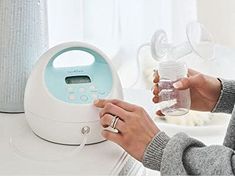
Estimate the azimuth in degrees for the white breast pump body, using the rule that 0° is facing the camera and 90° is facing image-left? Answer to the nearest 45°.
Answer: approximately 0°
